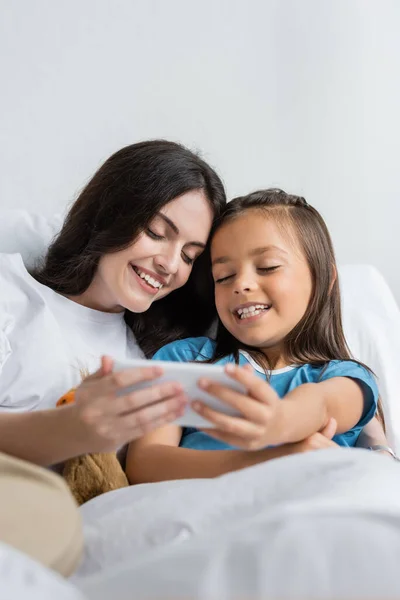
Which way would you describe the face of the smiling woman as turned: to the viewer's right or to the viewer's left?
to the viewer's right

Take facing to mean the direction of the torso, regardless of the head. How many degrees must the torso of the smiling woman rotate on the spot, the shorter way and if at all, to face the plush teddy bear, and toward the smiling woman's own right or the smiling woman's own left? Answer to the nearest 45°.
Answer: approximately 45° to the smiling woman's own right

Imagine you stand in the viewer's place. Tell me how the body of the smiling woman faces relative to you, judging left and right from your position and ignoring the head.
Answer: facing the viewer and to the right of the viewer

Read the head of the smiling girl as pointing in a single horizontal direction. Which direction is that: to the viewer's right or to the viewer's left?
to the viewer's left

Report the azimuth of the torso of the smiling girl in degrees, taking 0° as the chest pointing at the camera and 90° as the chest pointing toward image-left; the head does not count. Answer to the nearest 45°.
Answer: approximately 0°

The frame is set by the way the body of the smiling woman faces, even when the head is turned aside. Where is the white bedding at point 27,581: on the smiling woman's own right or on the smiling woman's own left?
on the smiling woman's own right

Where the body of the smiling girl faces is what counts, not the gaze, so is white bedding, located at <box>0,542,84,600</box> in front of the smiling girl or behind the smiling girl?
in front

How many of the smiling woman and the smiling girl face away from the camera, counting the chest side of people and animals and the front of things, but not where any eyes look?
0
